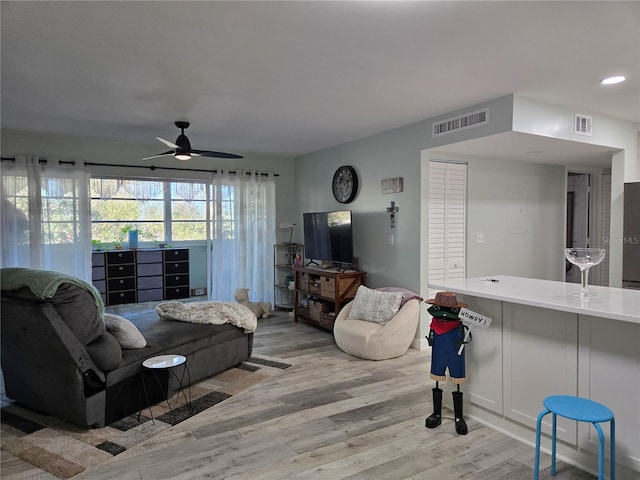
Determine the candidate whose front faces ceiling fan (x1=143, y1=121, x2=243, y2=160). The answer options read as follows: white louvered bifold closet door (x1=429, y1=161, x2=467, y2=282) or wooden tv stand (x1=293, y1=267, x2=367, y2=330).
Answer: the wooden tv stand

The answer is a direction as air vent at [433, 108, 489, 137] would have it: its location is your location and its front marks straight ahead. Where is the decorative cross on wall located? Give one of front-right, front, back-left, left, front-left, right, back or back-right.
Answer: right

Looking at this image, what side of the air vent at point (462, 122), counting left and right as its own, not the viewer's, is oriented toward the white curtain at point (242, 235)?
right

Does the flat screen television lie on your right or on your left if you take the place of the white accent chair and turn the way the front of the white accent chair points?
on your right

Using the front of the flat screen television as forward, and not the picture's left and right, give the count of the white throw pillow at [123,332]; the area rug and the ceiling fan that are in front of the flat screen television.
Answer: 3

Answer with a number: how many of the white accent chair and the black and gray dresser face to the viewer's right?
0

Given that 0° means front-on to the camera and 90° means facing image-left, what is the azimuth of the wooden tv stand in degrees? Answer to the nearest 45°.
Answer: approximately 45°

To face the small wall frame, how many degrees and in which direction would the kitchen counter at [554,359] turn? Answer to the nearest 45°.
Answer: approximately 90° to its right

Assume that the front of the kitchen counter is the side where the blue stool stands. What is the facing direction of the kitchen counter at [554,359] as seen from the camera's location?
facing the viewer and to the left of the viewer

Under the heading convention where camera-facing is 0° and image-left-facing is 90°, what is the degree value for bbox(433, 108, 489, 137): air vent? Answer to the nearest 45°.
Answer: approximately 45°

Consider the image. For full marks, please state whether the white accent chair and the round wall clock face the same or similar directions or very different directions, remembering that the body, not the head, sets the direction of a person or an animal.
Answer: same or similar directions

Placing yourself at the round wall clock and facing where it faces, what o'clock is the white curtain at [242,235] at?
The white curtain is roughly at 2 o'clock from the round wall clock.

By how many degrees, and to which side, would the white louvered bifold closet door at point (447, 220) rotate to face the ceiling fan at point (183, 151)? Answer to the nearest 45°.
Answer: approximately 90° to its right

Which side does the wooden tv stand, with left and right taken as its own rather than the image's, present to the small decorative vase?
right
